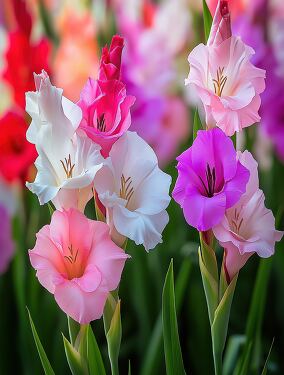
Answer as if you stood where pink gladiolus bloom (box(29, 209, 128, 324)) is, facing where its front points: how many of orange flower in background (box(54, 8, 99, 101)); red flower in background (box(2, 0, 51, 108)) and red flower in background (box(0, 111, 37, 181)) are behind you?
3

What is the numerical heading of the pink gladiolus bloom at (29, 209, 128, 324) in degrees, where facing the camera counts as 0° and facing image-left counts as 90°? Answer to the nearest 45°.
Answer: approximately 0°

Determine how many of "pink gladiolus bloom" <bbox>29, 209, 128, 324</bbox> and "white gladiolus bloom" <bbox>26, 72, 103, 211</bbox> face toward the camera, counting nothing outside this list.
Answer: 2

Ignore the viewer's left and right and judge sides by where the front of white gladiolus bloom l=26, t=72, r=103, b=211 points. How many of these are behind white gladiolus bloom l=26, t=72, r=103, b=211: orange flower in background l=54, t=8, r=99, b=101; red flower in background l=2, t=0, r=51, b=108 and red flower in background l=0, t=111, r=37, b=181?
3

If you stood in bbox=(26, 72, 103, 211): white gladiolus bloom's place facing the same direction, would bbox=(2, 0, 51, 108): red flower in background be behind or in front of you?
behind

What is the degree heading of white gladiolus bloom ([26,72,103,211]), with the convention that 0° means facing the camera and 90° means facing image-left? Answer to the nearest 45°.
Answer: approximately 0°
